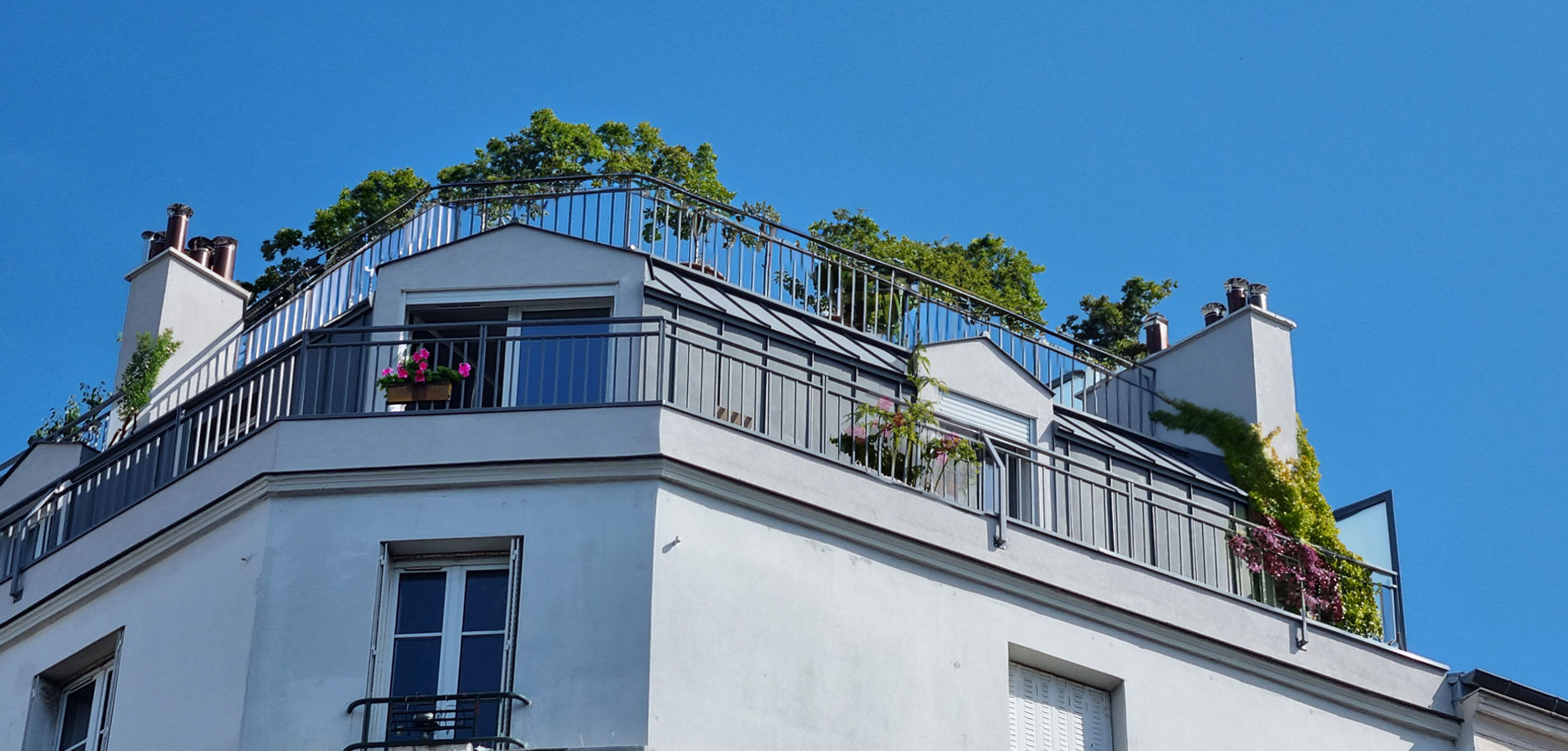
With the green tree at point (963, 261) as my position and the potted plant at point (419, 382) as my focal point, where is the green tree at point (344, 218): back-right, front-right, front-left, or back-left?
front-right
